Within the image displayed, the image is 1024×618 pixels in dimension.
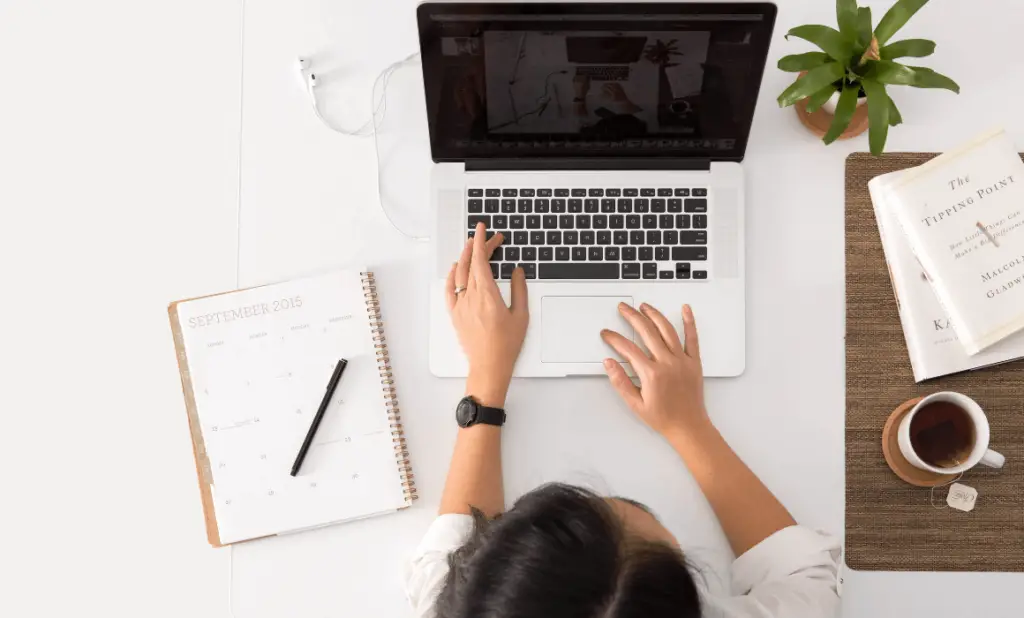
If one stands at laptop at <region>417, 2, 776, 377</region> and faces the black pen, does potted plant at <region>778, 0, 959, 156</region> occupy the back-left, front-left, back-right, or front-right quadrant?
back-left

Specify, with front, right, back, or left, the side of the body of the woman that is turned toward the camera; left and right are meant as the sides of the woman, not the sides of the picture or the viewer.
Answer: back

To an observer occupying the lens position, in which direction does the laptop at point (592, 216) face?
facing the viewer

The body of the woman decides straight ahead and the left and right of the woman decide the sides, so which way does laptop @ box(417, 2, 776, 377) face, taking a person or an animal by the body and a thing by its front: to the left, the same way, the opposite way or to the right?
the opposite way

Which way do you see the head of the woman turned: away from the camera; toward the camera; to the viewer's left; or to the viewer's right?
away from the camera

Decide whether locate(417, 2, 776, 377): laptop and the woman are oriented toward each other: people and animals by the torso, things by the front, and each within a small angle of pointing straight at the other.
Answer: yes
